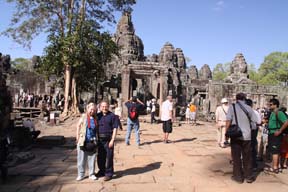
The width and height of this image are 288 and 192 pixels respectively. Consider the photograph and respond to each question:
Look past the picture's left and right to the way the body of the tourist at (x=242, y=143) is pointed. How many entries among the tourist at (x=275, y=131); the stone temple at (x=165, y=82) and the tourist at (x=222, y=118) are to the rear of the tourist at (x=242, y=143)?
0

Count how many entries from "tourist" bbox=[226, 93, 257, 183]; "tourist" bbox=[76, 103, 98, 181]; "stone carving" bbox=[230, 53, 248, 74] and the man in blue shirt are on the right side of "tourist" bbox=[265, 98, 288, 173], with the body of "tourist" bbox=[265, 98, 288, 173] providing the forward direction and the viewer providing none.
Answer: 1

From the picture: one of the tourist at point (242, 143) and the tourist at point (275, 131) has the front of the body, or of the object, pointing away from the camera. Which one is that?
the tourist at point (242, 143)

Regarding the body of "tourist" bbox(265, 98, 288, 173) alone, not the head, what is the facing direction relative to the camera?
to the viewer's left

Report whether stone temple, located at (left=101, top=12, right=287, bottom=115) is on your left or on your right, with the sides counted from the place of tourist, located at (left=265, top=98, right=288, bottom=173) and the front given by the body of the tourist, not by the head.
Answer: on your right

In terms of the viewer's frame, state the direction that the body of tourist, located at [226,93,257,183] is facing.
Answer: away from the camera

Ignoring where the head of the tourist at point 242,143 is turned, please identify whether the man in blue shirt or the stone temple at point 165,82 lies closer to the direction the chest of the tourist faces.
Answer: the stone temple

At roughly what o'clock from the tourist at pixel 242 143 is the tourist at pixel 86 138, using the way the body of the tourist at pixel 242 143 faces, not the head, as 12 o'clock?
the tourist at pixel 86 138 is roughly at 8 o'clock from the tourist at pixel 242 143.

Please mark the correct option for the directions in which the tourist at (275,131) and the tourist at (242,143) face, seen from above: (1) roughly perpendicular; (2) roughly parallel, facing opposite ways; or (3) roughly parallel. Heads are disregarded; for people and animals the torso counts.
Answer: roughly perpendicular

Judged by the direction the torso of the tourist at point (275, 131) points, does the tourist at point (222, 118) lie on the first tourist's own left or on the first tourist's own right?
on the first tourist's own right

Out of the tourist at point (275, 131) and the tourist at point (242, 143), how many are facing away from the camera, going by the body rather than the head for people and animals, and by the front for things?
1

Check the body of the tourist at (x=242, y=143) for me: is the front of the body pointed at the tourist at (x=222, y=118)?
yes

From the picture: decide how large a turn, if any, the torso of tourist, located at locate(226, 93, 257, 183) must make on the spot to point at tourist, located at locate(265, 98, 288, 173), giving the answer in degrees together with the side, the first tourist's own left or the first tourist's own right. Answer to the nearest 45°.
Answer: approximately 45° to the first tourist's own right

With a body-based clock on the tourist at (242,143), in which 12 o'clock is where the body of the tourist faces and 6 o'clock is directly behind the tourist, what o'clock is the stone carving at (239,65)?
The stone carving is roughly at 12 o'clock from the tourist.

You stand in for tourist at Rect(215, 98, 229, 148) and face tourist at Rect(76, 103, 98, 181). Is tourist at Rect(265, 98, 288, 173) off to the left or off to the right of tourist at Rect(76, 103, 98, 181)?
left
